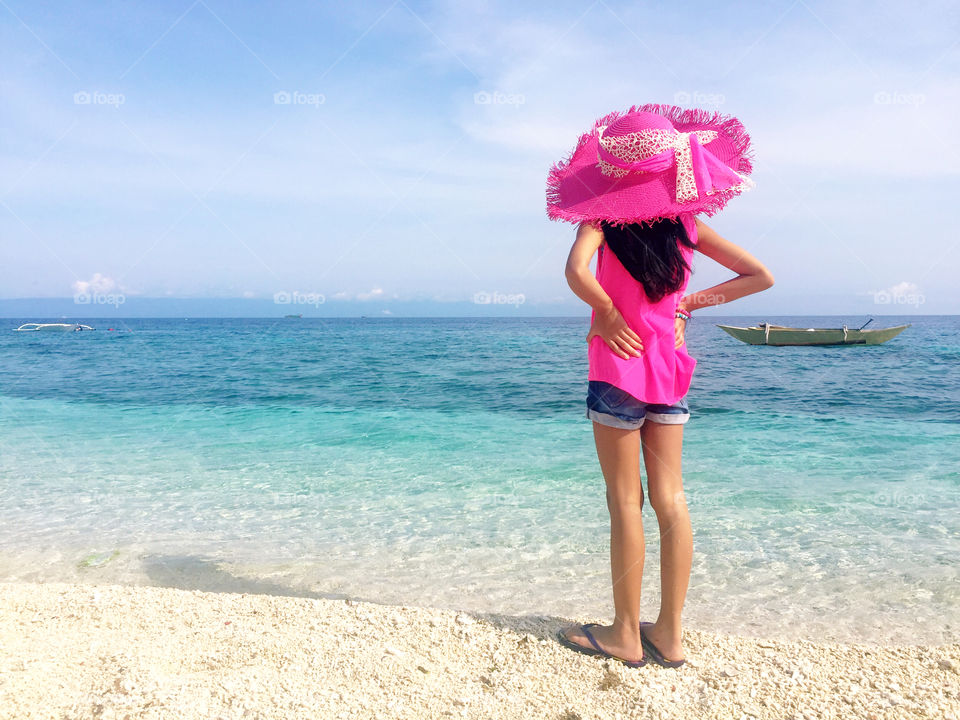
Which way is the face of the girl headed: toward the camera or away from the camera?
away from the camera

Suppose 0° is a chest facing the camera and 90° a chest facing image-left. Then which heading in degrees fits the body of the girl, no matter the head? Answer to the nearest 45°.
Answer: approximately 135°

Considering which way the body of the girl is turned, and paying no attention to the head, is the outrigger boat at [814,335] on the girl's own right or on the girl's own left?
on the girl's own right
